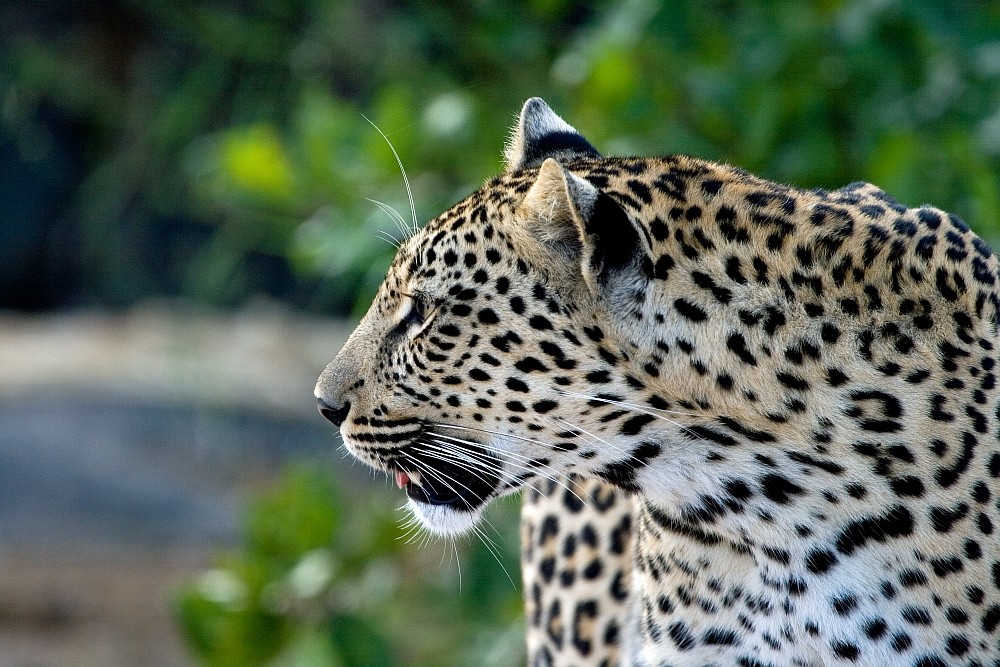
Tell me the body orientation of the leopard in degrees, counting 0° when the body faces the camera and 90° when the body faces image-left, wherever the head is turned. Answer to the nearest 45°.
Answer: approximately 90°
